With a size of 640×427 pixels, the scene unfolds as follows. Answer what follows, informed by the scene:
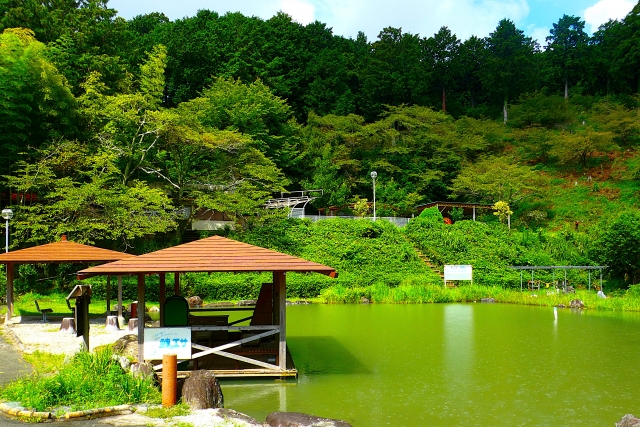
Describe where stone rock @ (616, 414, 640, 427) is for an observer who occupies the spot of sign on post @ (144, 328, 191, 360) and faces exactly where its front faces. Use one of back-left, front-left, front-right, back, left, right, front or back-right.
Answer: front-left

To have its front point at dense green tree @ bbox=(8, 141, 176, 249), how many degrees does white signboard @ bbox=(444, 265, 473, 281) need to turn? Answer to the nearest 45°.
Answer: approximately 90° to its right

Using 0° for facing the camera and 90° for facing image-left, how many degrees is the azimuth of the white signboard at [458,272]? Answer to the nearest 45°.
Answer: approximately 0°

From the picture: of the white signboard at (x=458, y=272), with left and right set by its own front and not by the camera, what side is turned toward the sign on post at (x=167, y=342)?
front

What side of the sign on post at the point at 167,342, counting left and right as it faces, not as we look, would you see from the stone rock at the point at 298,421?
front

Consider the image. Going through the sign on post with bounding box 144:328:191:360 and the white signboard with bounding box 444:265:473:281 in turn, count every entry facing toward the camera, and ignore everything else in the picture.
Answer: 2

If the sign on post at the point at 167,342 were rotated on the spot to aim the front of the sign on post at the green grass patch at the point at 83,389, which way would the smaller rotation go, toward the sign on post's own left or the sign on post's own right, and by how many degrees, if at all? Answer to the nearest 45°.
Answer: approximately 45° to the sign on post's own right

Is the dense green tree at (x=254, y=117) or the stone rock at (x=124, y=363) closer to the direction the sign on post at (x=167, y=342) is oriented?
the stone rock

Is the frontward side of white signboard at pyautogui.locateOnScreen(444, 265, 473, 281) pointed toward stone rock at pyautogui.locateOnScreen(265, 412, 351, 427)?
yes

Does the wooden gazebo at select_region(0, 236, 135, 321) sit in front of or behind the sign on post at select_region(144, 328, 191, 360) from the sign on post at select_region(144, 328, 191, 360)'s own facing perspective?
behind

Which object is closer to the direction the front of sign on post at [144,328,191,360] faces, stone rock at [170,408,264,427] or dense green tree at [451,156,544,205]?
the stone rock

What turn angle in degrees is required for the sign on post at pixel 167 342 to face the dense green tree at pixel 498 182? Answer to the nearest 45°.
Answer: approximately 135° to its left
